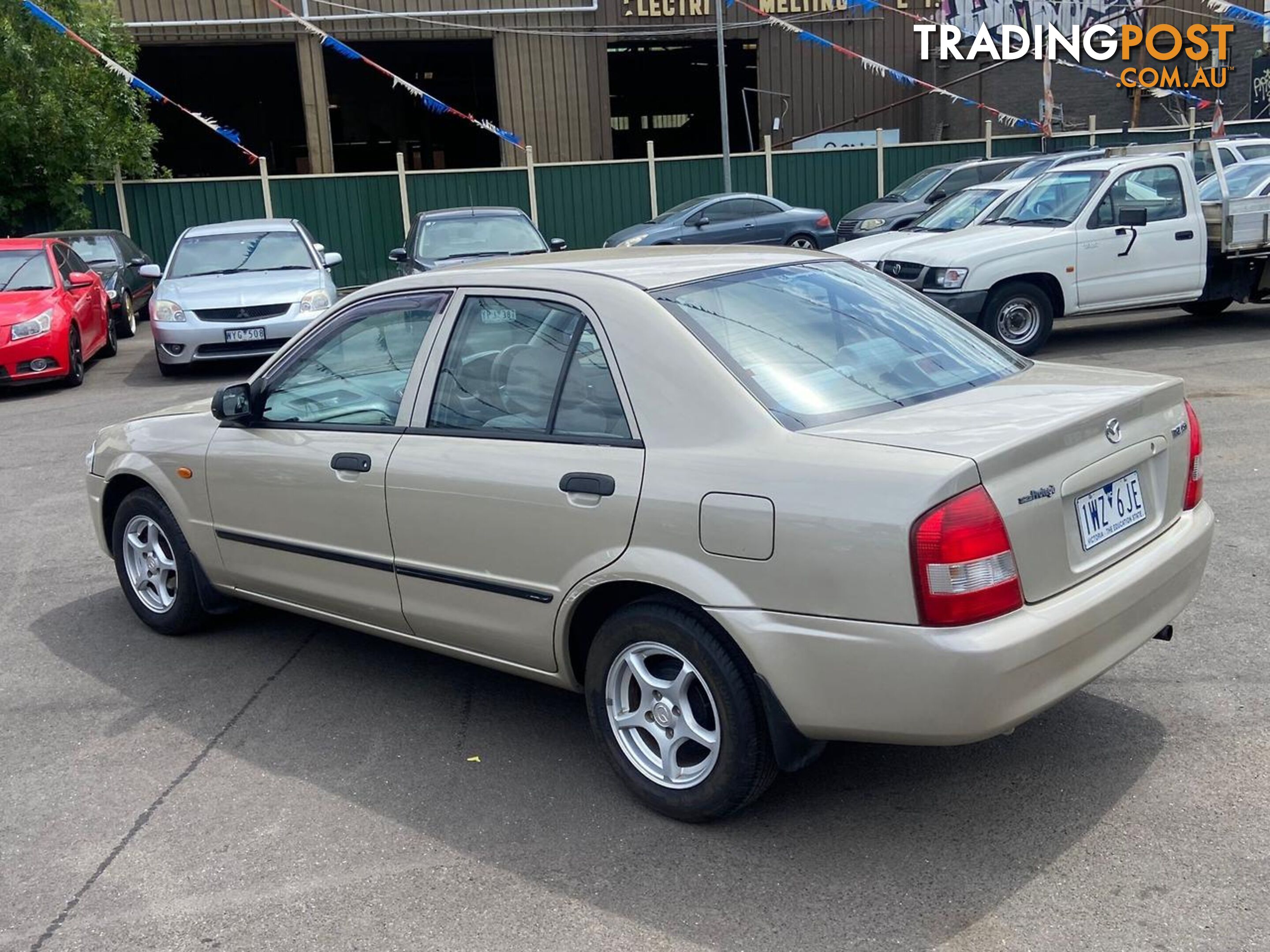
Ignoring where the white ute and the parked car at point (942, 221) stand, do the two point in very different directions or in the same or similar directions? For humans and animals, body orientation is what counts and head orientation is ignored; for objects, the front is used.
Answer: same or similar directions

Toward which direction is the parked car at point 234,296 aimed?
toward the camera

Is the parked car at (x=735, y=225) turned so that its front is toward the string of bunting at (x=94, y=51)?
yes

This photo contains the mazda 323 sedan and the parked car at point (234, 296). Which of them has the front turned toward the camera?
the parked car

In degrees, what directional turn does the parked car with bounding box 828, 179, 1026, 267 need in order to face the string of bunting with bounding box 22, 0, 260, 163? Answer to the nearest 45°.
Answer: approximately 45° to its right

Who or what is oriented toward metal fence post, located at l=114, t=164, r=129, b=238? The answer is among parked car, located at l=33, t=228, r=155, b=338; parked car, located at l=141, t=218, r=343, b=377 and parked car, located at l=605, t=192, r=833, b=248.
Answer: parked car, located at l=605, t=192, r=833, b=248

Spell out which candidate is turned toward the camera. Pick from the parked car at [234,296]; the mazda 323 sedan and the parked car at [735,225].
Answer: the parked car at [234,296]

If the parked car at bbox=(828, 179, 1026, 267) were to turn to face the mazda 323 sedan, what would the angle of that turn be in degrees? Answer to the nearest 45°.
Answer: approximately 45° to its left

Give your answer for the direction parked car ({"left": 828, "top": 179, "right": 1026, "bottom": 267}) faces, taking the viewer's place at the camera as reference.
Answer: facing the viewer and to the left of the viewer

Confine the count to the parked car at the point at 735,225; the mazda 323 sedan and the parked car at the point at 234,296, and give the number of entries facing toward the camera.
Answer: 1

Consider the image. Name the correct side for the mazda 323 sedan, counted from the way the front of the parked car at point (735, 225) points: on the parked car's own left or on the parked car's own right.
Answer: on the parked car's own left

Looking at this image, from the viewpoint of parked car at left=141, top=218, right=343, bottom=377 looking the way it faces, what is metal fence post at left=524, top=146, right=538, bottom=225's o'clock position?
The metal fence post is roughly at 7 o'clock from the parked car.

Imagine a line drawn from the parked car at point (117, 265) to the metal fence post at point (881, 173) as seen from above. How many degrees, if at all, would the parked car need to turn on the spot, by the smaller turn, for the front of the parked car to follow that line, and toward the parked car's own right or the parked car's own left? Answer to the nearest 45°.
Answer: approximately 135° to the parked car's own left

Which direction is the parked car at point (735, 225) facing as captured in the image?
to the viewer's left

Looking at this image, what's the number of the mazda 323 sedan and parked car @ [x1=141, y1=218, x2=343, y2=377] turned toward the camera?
1

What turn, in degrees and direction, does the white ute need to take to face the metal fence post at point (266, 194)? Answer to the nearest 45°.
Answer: approximately 90° to its right

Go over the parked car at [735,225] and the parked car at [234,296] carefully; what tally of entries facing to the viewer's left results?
1

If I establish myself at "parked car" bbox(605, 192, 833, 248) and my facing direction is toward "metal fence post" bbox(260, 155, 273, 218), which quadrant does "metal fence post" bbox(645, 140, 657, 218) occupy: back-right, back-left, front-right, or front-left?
front-right

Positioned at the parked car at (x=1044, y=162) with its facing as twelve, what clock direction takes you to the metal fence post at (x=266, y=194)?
The metal fence post is roughly at 2 o'clock from the parked car.

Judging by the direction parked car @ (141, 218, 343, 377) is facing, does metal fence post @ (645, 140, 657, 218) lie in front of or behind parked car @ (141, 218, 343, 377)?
behind

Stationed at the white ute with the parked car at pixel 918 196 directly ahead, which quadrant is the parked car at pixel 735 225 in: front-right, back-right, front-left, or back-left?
front-left
